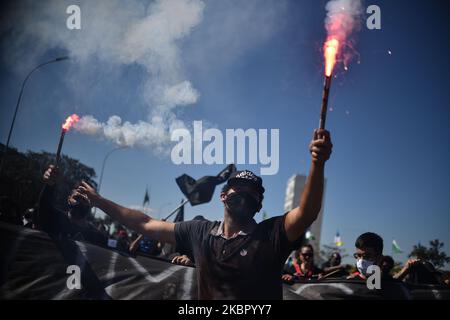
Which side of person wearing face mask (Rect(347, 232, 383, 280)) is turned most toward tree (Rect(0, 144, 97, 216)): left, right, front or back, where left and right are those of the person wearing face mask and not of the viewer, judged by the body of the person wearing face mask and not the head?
right

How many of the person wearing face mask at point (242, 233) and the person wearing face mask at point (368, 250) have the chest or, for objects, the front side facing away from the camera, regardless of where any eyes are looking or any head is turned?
0

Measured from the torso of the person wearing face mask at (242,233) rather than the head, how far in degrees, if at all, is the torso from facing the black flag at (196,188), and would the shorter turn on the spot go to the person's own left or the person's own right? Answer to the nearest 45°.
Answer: approximately 180°

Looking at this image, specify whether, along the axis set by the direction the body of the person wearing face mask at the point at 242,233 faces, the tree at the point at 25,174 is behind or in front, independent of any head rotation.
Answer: behind

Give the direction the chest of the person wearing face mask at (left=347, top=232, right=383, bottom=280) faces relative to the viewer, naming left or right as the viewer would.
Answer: facing the viewer and to the left of the viewer

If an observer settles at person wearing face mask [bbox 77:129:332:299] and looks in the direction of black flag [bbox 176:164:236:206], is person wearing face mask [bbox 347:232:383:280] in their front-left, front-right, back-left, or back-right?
front-right

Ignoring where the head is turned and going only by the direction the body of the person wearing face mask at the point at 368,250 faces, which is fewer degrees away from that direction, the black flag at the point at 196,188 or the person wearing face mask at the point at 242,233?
the person wearing face mask

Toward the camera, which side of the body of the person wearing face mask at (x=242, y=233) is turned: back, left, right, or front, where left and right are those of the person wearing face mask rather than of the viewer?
front

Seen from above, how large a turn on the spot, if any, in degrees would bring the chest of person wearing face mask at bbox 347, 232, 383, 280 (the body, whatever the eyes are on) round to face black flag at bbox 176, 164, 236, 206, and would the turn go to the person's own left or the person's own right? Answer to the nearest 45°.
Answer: approximately 90° to the person's own right
